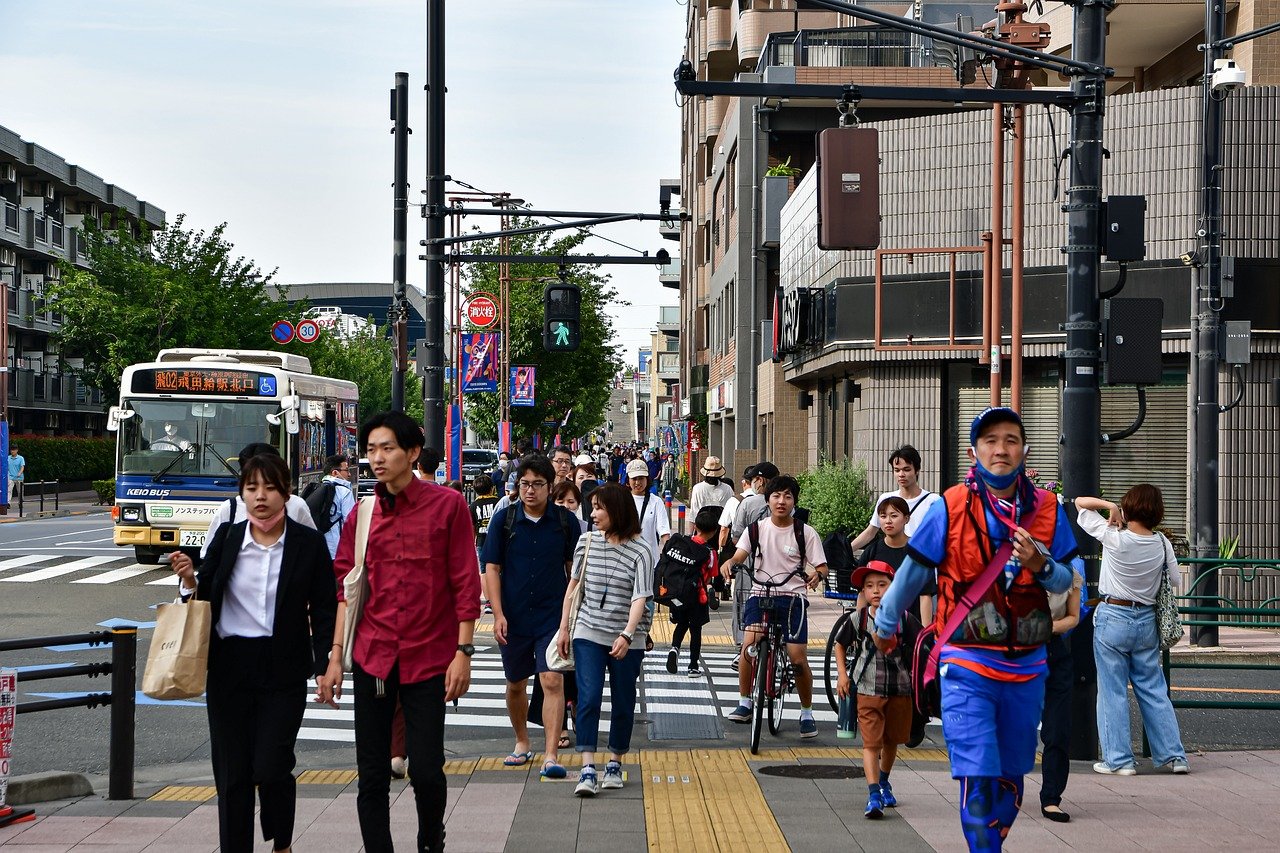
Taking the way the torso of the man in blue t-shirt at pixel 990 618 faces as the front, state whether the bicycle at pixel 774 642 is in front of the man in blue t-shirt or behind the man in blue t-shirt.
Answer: behind

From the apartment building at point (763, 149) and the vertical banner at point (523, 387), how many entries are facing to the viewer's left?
1

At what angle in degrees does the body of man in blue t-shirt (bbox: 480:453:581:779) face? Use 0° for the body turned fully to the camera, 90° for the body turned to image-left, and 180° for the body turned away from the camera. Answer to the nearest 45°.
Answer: approximately 0°

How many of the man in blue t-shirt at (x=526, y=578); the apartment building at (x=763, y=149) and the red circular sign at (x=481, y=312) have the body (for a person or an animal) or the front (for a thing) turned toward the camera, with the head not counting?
2

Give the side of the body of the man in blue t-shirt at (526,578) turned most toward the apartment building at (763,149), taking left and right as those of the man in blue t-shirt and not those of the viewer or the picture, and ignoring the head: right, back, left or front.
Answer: back

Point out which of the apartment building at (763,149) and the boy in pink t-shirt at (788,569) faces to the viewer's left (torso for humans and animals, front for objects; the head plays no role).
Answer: the apartment building

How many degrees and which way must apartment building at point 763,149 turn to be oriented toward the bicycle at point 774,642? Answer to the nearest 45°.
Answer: approximately 90° to its left

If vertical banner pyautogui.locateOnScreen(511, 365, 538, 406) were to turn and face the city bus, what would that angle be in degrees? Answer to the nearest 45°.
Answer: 0° — it already faces it

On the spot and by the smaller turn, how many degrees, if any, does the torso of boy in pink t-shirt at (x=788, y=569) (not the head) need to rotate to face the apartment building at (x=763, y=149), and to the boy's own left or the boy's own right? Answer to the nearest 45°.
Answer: approximately 180°

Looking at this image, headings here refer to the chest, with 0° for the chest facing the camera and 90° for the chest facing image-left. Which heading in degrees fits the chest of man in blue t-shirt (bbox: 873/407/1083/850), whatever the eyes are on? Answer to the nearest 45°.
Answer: approximately 0°

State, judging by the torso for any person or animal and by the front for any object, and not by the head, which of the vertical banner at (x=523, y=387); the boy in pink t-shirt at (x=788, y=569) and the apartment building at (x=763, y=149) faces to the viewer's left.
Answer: the apartment building
